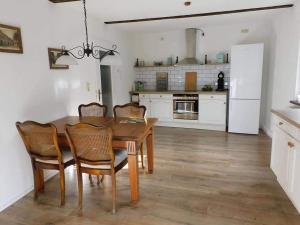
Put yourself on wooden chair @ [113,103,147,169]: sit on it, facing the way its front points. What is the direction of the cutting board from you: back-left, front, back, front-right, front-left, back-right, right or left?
back-left

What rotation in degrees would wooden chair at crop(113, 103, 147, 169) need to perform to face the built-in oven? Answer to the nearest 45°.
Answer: approximately 135° to its left

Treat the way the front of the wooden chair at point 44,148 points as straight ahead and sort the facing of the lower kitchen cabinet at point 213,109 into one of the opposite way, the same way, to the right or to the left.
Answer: the opposite way

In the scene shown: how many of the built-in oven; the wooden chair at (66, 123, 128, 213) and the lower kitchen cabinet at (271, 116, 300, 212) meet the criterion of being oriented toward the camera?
1

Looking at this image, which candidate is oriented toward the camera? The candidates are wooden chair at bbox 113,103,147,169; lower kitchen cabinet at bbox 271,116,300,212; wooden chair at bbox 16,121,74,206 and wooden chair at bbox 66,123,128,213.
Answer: wooden chair at bbox 113,103,147,169

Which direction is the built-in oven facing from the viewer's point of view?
toward the camera

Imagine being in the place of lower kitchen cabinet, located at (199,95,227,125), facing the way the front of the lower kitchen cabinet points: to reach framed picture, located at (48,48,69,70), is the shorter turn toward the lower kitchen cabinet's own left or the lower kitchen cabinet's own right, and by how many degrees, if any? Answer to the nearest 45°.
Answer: approximately 45° to the lower kitchen cabinet's own right

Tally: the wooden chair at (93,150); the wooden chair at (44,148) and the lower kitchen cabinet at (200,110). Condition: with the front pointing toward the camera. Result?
1

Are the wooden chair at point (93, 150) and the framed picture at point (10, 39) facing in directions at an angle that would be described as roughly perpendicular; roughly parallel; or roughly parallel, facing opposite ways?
roughly perpendicular

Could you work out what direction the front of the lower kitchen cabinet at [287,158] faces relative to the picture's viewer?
facing to the left of the viewer

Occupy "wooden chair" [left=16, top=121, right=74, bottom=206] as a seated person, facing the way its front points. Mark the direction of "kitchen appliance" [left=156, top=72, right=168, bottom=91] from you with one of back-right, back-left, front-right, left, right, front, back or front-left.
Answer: front

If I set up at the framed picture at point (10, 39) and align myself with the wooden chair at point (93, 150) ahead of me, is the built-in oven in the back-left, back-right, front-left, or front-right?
front-left

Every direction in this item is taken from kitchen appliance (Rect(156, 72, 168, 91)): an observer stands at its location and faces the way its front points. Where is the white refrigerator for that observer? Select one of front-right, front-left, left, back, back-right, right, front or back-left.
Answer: front-left

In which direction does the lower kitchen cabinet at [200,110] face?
toward the camera

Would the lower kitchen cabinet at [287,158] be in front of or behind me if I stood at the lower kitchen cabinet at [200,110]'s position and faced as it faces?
in front

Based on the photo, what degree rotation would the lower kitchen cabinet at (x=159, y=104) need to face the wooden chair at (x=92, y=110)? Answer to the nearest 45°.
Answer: approximately 45° to its right

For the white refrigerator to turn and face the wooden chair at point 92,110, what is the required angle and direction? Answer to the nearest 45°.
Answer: approximately 45° to its right

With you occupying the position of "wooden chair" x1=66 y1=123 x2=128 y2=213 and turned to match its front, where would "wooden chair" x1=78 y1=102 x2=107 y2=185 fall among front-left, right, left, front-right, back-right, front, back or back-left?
front-left

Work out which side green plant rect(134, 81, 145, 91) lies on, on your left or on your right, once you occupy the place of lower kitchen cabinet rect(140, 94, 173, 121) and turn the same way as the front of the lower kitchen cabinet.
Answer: on your right

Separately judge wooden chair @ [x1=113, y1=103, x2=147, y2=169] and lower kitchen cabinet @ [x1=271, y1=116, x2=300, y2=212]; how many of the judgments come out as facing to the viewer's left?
1

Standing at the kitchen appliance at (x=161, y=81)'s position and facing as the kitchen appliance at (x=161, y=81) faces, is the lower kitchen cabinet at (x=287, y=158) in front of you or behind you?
in front
